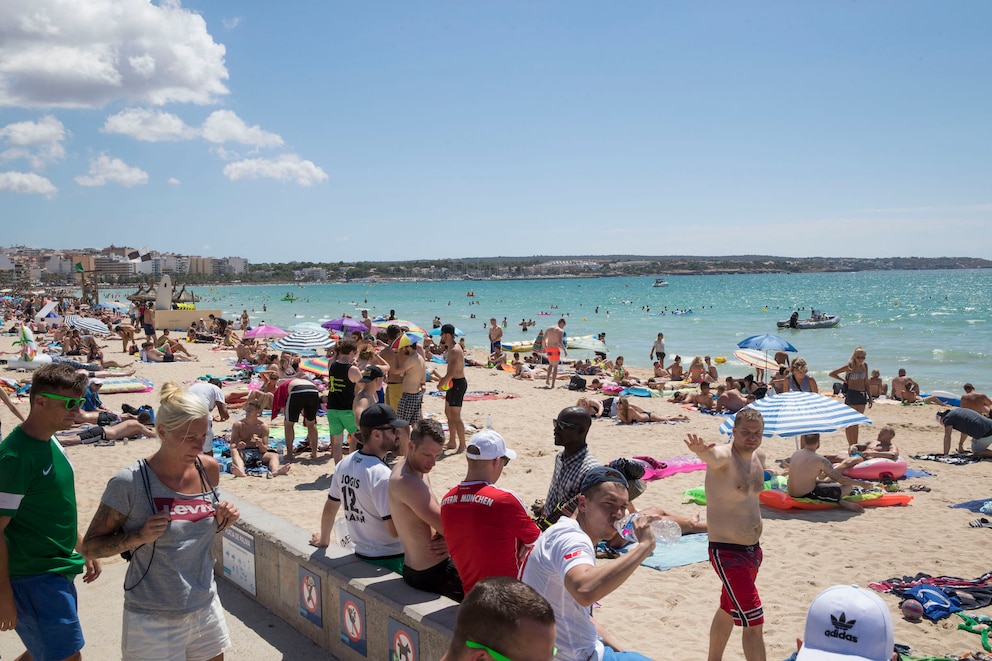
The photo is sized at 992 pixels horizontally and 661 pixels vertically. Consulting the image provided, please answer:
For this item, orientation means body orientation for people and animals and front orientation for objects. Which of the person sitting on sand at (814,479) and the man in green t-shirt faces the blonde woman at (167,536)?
the man in green t-shirt

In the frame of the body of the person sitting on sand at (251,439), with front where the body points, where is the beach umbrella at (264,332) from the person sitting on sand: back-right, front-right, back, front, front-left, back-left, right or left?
back

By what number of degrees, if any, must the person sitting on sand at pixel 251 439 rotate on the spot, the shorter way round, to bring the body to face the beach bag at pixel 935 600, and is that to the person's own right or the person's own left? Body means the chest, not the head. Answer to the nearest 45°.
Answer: approximately 45° to the person's own left

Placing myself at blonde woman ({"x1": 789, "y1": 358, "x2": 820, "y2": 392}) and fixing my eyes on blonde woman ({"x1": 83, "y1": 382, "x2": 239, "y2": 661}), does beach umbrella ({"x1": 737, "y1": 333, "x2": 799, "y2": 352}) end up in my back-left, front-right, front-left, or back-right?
back-right

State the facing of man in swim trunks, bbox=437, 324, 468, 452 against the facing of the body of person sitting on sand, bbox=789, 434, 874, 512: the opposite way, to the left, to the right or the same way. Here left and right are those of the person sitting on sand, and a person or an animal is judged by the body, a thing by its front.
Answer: the opposite way

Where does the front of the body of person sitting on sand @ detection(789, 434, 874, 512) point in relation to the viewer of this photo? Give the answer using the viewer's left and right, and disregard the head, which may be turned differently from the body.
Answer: facing away from the viewer and to the right of the viewer

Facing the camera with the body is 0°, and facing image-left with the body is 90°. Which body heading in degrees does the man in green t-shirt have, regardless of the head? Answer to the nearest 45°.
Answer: approximately 315°

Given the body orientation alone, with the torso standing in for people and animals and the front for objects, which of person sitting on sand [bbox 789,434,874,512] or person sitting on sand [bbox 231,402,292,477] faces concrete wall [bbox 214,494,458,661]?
person sitting on sand [bbox 231,402,292,477]

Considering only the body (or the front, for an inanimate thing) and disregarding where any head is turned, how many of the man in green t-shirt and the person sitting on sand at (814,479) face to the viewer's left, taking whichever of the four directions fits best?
0

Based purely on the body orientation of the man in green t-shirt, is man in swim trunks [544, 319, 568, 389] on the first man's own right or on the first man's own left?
on the first man's own left

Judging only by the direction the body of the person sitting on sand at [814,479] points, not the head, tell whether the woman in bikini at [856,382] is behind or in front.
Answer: in front
